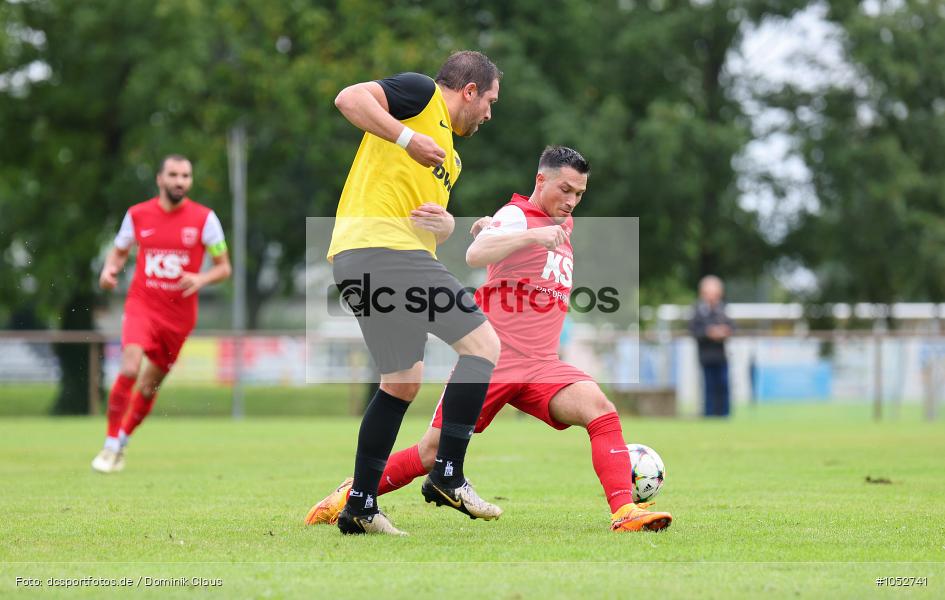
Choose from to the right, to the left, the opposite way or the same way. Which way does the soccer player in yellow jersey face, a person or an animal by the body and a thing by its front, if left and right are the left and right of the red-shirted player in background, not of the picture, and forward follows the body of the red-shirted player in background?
to the left

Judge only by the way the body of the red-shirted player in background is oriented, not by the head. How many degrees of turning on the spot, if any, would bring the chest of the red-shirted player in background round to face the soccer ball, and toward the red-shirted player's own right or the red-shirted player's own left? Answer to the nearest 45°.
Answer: approximately 45° to the red-shirted player's own left

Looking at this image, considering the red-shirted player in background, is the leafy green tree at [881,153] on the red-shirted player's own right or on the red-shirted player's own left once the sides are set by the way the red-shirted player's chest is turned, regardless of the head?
on the red-shirted player's own left

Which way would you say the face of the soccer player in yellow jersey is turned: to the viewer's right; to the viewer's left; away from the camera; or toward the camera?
to the viewer's right

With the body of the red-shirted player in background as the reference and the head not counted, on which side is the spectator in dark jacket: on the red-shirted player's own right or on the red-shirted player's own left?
on the red-shirted player's own left

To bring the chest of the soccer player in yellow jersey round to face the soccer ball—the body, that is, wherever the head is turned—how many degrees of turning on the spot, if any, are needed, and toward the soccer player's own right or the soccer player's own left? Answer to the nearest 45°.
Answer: approximately 45° to the soccer player's own left

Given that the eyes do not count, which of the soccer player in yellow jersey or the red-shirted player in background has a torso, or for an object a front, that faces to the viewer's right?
the soccer player in yellow jersey

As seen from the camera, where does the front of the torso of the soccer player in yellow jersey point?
to the viewer's right

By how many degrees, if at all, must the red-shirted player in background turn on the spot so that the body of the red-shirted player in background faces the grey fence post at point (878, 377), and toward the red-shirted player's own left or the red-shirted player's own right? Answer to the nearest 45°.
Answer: approximately 135° to the red-shirted player's own left

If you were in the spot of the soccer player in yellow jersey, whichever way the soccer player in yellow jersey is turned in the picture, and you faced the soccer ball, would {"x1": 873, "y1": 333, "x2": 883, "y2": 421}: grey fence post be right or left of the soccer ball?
left

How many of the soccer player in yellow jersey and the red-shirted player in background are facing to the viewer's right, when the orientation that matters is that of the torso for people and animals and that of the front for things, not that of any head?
1

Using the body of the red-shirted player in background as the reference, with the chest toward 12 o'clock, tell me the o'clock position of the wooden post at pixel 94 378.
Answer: The wooden post is roughly at 6 o'clock from the red-shirted player in background.
